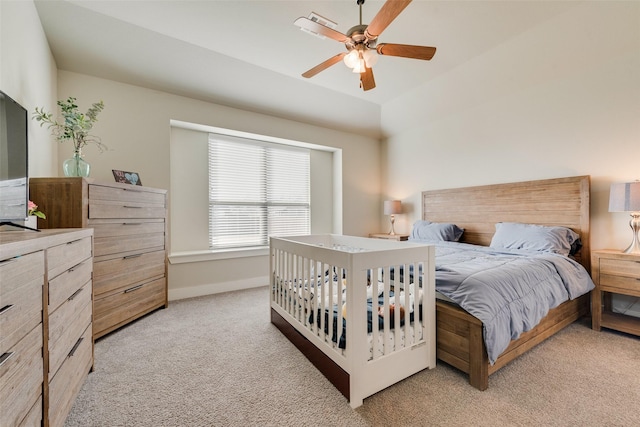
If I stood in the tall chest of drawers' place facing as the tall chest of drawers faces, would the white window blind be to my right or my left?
on my left

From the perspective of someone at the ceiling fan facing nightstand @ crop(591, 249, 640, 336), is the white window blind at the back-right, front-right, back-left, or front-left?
back-left

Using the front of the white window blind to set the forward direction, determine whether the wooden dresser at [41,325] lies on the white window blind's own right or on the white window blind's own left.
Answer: on the white window blind's own right

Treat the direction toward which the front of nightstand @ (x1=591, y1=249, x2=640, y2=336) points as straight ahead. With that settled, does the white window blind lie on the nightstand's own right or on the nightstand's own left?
on the nightstand's own right

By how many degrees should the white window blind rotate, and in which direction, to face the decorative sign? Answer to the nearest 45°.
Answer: approximately 90° to its right

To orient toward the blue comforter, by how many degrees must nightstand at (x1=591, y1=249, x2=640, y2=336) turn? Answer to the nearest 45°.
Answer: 0° — it already faces it

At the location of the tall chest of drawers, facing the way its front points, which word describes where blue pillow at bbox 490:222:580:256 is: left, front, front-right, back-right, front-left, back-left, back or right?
front

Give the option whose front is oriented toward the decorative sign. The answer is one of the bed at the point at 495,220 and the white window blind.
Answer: the bed

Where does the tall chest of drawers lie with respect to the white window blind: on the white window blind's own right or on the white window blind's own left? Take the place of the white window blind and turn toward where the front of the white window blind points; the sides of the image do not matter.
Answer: on the white window blind's own right

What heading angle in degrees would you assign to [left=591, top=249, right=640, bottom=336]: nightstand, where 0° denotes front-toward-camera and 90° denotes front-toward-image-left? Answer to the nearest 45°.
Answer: approximately 0°
